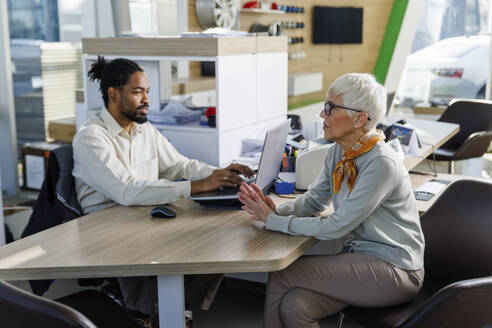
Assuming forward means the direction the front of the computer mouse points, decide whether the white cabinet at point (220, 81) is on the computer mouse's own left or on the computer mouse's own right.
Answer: on the computer mouse's own left

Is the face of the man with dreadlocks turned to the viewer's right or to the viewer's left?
to the viewer's right

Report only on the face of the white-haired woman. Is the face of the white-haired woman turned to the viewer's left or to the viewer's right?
to the viewer's left

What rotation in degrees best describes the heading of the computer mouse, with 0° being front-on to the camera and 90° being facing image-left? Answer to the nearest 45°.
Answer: approximately 270°

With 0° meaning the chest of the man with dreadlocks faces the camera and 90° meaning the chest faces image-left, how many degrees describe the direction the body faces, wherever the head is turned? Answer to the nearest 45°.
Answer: approximately 315°

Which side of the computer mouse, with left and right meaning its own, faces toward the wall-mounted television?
left

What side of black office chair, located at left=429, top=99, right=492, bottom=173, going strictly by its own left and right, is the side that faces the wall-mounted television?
right

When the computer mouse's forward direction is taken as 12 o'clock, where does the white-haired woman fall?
The white-haired woman is roughly at 1 o'clock from the computer mouse.

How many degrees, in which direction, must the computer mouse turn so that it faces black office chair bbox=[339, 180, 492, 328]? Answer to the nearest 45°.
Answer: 0° — it already faces it

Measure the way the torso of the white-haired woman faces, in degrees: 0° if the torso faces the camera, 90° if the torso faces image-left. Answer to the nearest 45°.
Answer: approximately 90°

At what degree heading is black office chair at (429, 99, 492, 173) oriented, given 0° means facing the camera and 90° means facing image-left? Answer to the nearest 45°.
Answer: approximately 45°
